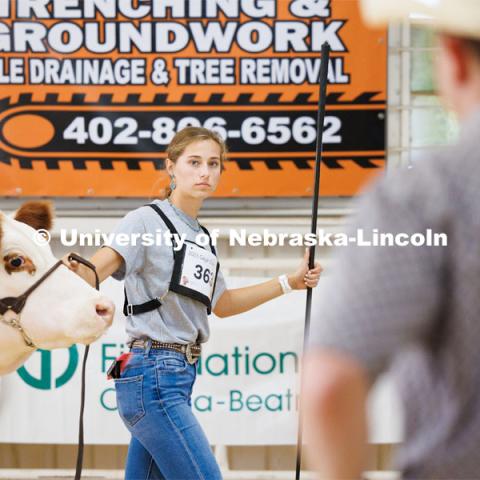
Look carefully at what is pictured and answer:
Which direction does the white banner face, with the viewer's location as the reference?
facing the viewer

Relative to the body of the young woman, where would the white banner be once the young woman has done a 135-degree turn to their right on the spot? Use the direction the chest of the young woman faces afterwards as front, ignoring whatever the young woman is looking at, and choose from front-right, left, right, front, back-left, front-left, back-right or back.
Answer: right

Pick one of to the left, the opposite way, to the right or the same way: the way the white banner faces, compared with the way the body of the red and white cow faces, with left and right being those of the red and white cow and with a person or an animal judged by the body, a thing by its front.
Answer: to the right

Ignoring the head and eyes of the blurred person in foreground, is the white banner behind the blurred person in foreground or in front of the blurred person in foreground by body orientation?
in front

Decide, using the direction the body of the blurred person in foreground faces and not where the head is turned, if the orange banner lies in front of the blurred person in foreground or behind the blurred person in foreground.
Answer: in front

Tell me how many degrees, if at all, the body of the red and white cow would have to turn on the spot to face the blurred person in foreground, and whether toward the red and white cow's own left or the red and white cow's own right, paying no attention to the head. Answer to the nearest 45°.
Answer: approximately 90° to the red and white cow's own right

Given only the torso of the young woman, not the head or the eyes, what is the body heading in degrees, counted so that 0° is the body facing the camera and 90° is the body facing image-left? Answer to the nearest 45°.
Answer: approximately 315°

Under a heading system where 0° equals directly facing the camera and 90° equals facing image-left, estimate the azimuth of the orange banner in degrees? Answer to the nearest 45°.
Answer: approximately 0°

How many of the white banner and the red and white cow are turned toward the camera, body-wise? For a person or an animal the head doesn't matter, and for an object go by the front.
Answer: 1

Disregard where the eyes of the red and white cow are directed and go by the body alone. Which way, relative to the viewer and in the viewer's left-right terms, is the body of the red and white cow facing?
facing to the right of the viewer

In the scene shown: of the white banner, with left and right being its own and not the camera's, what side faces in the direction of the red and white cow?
front

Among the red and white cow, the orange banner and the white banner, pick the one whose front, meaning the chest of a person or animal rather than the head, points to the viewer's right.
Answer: the red and white cow

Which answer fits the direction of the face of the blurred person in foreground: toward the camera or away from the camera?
away from the camera

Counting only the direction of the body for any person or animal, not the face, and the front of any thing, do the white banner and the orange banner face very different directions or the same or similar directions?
same or similar directions
